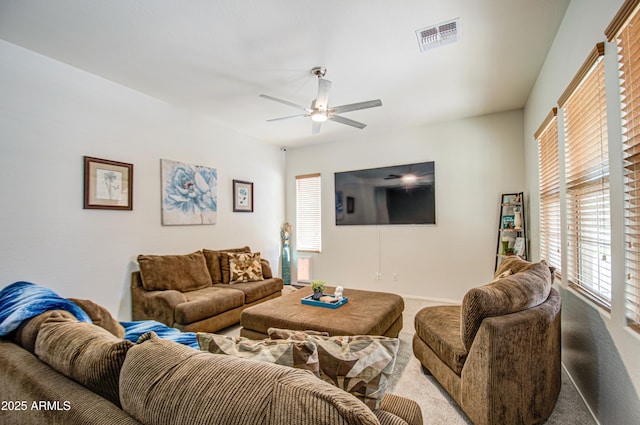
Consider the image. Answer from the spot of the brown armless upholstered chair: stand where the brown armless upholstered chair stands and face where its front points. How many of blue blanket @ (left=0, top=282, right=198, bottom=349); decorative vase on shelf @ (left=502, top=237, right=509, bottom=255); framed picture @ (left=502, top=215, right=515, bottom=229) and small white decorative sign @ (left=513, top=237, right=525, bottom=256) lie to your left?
1

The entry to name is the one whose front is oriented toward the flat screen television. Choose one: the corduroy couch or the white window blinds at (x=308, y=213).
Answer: the corduroy couch

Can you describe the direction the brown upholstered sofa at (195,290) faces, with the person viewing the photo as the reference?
facing the viewer and to the right of the viewer

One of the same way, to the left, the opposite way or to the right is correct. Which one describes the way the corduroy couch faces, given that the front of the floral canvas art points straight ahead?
to the left

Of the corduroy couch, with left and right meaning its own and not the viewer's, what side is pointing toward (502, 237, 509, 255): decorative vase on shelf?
front

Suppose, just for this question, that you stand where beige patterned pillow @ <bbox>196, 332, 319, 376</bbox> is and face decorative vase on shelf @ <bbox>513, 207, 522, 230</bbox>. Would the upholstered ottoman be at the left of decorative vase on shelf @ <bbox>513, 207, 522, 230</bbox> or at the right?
left

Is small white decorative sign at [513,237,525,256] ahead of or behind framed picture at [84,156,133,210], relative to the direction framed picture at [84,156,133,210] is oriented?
ahead

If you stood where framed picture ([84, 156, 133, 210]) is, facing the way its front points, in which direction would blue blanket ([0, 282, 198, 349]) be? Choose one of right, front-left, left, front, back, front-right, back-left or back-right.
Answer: front-right

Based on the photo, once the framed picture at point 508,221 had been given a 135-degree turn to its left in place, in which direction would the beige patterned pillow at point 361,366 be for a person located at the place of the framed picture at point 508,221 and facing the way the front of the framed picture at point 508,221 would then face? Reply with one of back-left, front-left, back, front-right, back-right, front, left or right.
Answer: back-right

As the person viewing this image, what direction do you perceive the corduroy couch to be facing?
facing away from the viewer and to the right of the viewer

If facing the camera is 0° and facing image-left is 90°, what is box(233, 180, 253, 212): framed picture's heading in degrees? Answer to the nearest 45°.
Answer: approximately 315°

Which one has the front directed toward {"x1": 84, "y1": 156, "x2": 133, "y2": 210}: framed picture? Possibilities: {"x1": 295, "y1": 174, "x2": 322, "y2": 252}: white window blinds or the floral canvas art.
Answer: the white window blinds

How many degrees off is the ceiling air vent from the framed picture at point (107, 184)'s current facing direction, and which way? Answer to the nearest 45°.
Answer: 0° — it already faces it

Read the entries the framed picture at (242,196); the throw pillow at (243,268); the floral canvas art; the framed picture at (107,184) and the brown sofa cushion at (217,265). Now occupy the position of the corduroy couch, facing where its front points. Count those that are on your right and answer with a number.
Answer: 0
